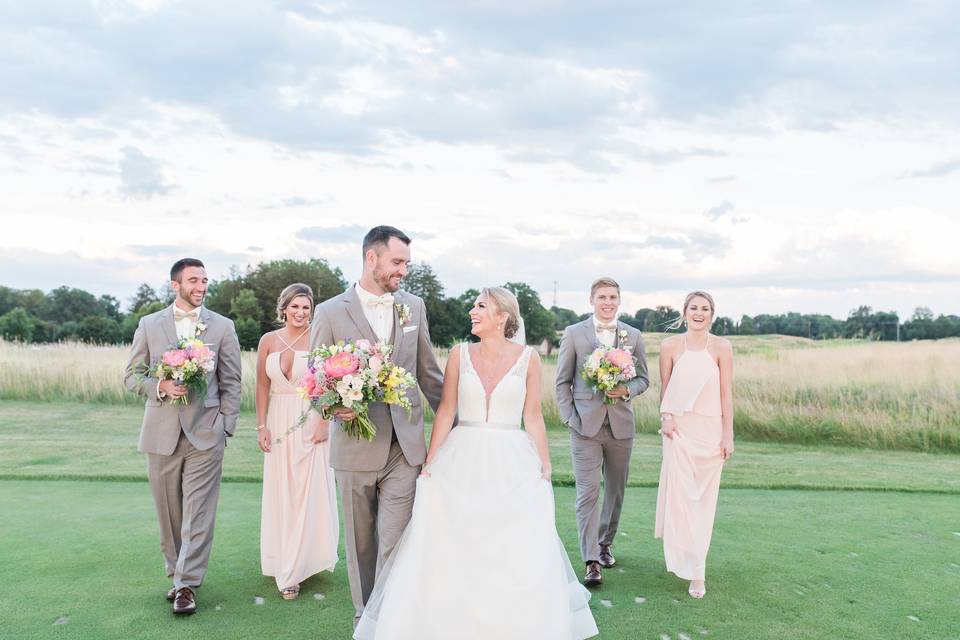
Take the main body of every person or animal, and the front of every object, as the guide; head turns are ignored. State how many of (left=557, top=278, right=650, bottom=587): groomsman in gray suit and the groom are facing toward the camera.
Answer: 2

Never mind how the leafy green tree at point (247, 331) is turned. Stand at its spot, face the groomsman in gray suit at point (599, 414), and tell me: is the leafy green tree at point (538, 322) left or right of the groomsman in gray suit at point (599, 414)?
left

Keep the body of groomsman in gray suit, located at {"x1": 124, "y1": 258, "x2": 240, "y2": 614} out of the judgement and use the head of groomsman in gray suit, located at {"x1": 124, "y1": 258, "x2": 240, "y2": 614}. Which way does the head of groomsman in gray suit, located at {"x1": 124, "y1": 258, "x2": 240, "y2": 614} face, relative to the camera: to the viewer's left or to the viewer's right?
to the viewer's right

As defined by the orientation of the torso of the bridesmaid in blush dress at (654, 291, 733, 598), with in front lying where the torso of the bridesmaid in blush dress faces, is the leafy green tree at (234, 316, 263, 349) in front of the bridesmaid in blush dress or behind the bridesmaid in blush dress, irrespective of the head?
behind

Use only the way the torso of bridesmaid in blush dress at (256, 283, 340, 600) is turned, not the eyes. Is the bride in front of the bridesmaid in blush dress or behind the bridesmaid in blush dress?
in front

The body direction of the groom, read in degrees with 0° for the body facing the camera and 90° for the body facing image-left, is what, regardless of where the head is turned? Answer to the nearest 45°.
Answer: approximately 0°

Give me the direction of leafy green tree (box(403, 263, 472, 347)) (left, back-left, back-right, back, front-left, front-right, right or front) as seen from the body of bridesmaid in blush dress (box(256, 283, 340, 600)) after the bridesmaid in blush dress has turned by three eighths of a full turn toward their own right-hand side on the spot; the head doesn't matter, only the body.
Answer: front-right

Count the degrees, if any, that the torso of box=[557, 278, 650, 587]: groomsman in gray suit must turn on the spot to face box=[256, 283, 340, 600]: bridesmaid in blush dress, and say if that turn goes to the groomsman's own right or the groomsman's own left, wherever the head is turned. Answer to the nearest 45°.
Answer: approximately 90° to the groomsman's own right

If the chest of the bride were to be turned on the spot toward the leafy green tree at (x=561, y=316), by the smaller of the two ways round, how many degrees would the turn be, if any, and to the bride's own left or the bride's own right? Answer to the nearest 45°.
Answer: approximately 180°

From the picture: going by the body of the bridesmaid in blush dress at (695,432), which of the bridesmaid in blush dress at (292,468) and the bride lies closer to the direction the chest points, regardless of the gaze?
the bride

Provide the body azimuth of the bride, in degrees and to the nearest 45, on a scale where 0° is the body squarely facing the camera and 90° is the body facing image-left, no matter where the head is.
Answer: approximately 0°

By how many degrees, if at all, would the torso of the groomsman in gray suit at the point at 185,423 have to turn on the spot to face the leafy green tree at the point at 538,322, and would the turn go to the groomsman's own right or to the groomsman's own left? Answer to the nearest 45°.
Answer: approximately 135° to the groomsman's own left

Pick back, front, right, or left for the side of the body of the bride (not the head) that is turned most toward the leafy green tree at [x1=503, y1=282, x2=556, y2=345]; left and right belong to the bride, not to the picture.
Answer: back
